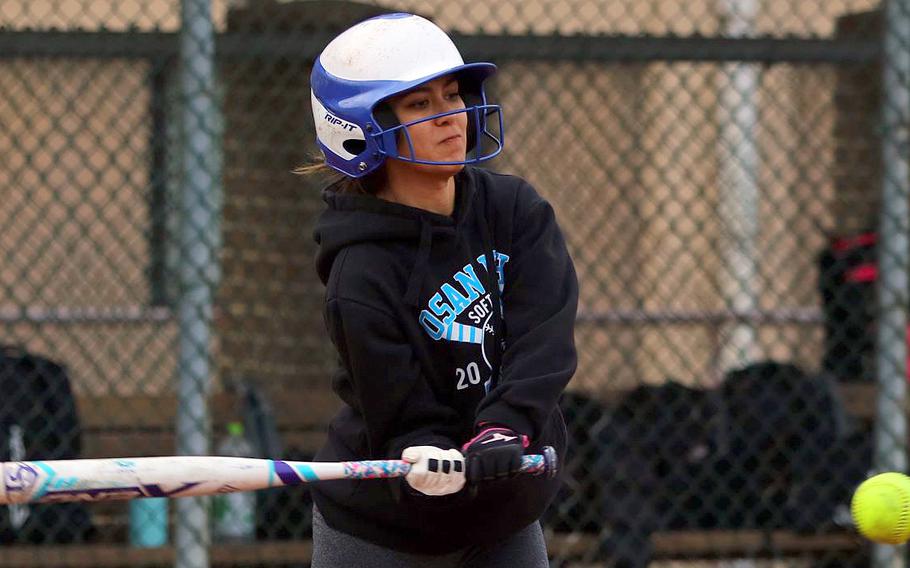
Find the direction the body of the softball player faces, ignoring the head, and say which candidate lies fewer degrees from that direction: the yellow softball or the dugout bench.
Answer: the yellow softball

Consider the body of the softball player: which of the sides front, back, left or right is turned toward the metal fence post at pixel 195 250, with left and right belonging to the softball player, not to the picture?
back

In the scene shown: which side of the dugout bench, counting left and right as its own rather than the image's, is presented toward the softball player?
front

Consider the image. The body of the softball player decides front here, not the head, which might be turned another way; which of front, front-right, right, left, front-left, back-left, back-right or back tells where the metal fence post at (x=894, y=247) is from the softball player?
left

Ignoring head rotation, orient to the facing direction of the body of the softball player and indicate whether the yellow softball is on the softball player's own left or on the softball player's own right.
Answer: on the softball player's own left

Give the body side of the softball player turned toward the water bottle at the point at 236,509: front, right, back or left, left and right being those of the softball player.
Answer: back

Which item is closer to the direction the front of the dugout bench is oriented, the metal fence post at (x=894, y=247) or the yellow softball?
the yellow softball

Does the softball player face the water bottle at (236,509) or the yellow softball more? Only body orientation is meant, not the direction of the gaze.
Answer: the yellow softball

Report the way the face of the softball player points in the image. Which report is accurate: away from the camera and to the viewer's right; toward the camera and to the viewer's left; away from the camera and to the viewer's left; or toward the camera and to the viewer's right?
toward the camera and to the viewer's right

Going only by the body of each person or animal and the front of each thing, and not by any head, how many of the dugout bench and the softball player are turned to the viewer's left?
0

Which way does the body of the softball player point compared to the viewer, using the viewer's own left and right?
facing the viewer and to the right of the viewer

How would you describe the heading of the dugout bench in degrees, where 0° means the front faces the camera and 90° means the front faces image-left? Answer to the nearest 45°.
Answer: approximately 0°
